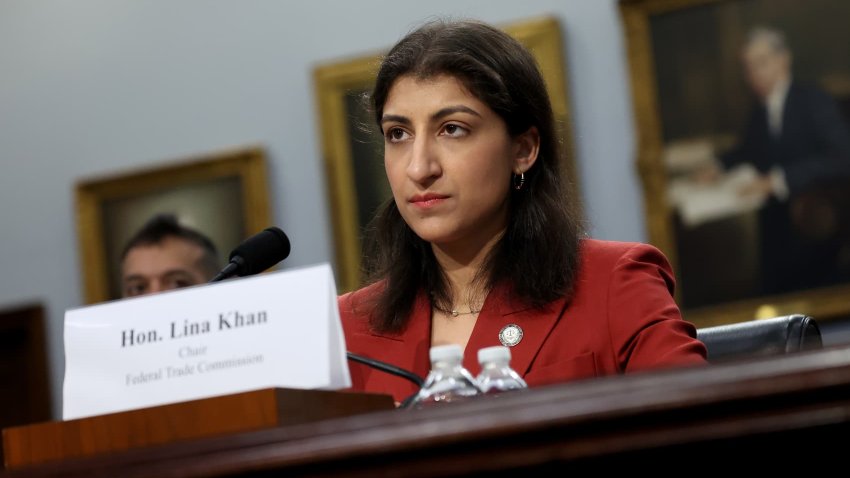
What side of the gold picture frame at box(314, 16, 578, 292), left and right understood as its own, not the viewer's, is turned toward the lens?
front

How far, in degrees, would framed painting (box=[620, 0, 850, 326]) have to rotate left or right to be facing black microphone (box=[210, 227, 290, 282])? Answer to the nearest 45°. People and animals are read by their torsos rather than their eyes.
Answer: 0° — it already faces it

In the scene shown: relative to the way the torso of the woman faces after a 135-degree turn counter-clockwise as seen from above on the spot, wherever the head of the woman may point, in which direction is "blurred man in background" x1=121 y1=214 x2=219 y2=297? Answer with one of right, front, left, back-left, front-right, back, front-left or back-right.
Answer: back-left

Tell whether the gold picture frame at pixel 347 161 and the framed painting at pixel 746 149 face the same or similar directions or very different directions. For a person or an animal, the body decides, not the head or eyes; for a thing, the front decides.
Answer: same or similar directions

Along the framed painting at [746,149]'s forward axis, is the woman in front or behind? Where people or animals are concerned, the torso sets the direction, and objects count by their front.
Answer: in front

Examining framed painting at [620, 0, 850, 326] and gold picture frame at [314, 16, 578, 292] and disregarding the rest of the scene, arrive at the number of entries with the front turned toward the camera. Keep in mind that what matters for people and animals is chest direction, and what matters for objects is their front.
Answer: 2

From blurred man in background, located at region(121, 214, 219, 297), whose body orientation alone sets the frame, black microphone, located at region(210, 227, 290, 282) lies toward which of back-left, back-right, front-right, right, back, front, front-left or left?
front-left

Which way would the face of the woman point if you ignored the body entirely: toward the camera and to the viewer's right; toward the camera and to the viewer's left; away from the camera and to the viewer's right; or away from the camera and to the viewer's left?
toward the camera and to the viewer's left

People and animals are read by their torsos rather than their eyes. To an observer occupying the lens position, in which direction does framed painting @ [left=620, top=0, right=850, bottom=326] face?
facing the viewer

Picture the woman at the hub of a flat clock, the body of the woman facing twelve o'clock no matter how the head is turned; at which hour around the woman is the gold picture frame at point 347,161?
The gold picture frame is roughly at 4 o'clock from the woman.

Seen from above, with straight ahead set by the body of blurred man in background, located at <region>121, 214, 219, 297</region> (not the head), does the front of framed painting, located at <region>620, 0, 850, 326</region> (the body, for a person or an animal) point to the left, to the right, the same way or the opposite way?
the same way

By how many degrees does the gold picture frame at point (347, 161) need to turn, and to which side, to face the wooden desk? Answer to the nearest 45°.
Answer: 0° — it already faces it

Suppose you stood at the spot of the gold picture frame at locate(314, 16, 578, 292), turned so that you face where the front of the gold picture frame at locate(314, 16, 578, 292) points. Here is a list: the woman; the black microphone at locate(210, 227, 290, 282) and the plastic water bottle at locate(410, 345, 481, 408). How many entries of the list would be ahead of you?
3

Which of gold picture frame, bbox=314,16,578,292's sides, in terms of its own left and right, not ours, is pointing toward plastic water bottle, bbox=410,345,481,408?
front

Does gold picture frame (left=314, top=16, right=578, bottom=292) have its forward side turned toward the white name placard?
yes

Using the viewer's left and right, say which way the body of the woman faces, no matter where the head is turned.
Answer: facing the viewer and to the left of the viewer

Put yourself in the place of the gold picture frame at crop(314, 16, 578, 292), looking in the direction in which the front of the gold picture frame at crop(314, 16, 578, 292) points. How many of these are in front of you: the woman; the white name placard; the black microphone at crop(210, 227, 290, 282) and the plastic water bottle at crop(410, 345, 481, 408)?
4

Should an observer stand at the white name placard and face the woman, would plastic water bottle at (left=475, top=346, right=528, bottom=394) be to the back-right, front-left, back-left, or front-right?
front-right

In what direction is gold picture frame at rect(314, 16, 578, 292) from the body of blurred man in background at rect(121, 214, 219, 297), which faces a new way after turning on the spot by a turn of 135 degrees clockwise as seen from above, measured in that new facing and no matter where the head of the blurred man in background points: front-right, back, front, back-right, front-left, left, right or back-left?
front-right

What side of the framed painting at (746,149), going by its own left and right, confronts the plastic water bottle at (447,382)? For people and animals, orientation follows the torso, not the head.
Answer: front

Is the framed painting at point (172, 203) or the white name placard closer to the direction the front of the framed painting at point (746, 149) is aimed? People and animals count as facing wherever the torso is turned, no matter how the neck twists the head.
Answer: the white name placard
